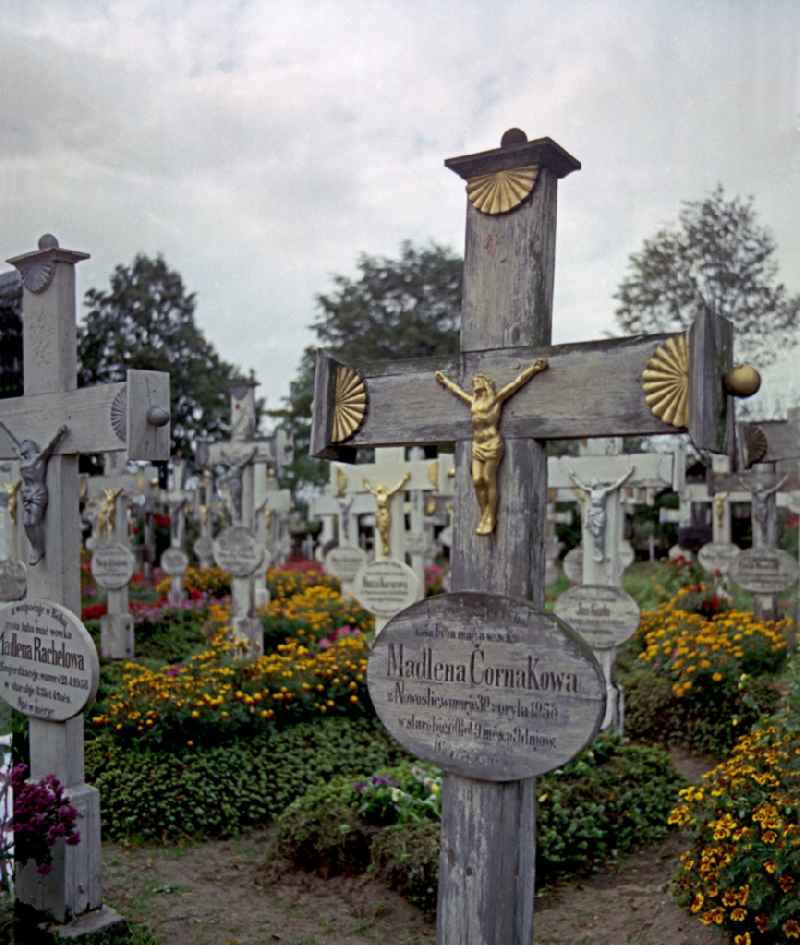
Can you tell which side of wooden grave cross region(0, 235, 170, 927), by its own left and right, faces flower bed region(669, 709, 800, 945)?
left

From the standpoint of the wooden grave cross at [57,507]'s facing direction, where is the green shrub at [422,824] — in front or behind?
behind

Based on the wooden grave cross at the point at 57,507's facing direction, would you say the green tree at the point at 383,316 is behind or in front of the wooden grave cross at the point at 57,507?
behind

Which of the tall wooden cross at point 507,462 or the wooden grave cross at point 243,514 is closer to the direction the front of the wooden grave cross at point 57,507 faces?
the tall wooden cross

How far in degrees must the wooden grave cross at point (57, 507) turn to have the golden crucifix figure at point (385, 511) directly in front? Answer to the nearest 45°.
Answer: approximately 180°

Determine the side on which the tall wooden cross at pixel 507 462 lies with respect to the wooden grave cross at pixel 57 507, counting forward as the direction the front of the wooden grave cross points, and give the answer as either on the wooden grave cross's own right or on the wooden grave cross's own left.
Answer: on the wooden grave cross's own left

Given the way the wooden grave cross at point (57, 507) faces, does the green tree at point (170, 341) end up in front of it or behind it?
behind

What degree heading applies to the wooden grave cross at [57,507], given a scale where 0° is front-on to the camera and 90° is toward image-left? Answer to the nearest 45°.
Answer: approximately 45°

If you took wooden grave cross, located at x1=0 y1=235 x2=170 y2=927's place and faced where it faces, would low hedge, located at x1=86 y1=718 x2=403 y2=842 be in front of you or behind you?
behind

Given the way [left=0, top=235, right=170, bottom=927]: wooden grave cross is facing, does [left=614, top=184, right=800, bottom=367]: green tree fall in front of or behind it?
behind

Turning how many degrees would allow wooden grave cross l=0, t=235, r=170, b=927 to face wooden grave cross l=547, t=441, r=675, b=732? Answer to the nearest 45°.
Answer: approximately 180°
